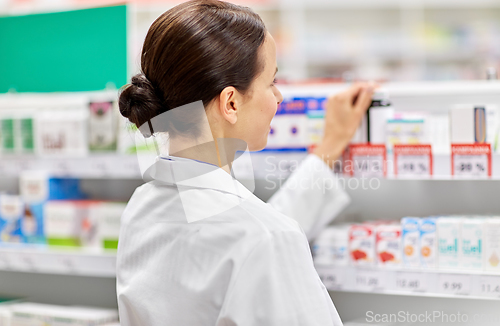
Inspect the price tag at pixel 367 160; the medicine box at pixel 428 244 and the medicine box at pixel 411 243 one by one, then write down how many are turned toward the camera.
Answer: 3

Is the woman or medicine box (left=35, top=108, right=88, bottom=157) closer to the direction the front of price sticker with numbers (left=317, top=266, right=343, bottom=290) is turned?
the woman

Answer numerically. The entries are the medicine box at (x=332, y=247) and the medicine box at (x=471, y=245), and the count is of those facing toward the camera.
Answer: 2

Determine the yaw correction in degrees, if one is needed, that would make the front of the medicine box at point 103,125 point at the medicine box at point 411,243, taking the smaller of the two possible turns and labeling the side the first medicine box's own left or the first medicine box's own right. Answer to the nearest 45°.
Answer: approximately 45° to the first medicine box's own left

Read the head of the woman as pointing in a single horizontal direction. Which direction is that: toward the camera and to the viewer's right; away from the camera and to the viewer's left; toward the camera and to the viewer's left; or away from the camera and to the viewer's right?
away from the camera and to the viewer's right

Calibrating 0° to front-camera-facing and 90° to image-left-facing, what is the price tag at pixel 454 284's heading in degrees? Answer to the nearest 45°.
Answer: approximately 0°

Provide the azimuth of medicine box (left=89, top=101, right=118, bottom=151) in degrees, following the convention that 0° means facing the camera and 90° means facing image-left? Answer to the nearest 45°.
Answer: approximately 0°

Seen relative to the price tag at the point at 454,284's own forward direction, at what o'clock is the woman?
The woman is roughly at 1 o'clock from the price tag.

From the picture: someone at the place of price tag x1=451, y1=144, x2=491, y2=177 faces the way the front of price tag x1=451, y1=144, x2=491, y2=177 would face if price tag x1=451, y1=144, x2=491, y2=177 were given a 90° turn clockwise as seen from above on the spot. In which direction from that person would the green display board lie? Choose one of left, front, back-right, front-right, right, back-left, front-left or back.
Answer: front

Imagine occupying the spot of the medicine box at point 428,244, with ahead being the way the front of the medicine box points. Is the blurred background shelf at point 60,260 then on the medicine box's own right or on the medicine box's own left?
on the medicine box's own right
